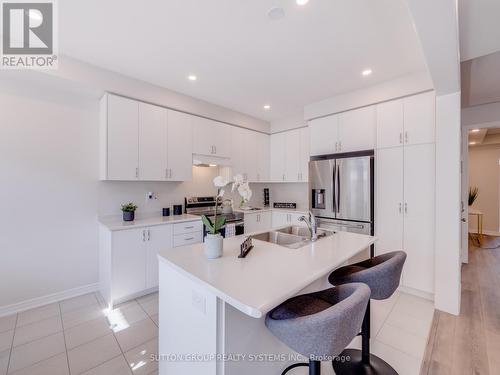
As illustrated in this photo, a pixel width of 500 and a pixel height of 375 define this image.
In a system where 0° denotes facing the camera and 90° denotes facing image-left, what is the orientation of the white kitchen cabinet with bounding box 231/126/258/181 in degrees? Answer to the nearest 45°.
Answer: approximately 315°

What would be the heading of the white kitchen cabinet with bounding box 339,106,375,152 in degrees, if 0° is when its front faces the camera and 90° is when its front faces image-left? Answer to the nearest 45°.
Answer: approximately 45°

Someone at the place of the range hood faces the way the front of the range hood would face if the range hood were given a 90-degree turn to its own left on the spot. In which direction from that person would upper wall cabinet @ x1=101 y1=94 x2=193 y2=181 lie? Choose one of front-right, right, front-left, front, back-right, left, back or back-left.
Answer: back

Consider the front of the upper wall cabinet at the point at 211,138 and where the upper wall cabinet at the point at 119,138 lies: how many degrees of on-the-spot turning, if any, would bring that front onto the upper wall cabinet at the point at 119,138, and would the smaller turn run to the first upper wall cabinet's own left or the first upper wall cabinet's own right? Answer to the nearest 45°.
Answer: approximately 90° to the first upper wall cabinet's own right

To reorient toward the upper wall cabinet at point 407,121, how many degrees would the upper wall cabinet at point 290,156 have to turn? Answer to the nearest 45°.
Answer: approximately 90° to its left

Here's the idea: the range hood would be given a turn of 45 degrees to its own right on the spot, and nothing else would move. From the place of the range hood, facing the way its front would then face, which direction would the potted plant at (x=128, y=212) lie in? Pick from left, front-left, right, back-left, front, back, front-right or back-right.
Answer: front-right

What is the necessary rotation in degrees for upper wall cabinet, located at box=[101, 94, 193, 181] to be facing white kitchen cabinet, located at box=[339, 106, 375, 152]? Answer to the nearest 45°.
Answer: approximately 45° to its left

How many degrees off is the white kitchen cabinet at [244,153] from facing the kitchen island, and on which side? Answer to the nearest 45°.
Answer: approximately 45° to its right

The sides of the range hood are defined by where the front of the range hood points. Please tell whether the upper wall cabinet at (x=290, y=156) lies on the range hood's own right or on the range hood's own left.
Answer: on the range hood's own left

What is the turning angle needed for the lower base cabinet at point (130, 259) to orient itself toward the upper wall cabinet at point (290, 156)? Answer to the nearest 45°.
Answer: approximately 45° to its left
